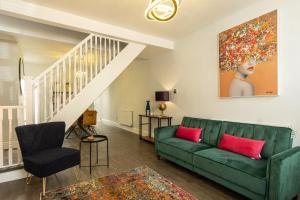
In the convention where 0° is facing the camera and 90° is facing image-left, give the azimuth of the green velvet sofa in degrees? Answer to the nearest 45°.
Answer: approximately 45°

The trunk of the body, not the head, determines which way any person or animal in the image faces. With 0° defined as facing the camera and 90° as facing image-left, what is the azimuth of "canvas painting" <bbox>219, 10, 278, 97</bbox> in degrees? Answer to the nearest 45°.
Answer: approximately 45°

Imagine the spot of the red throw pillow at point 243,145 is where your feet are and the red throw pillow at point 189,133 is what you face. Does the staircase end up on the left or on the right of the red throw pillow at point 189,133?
left
